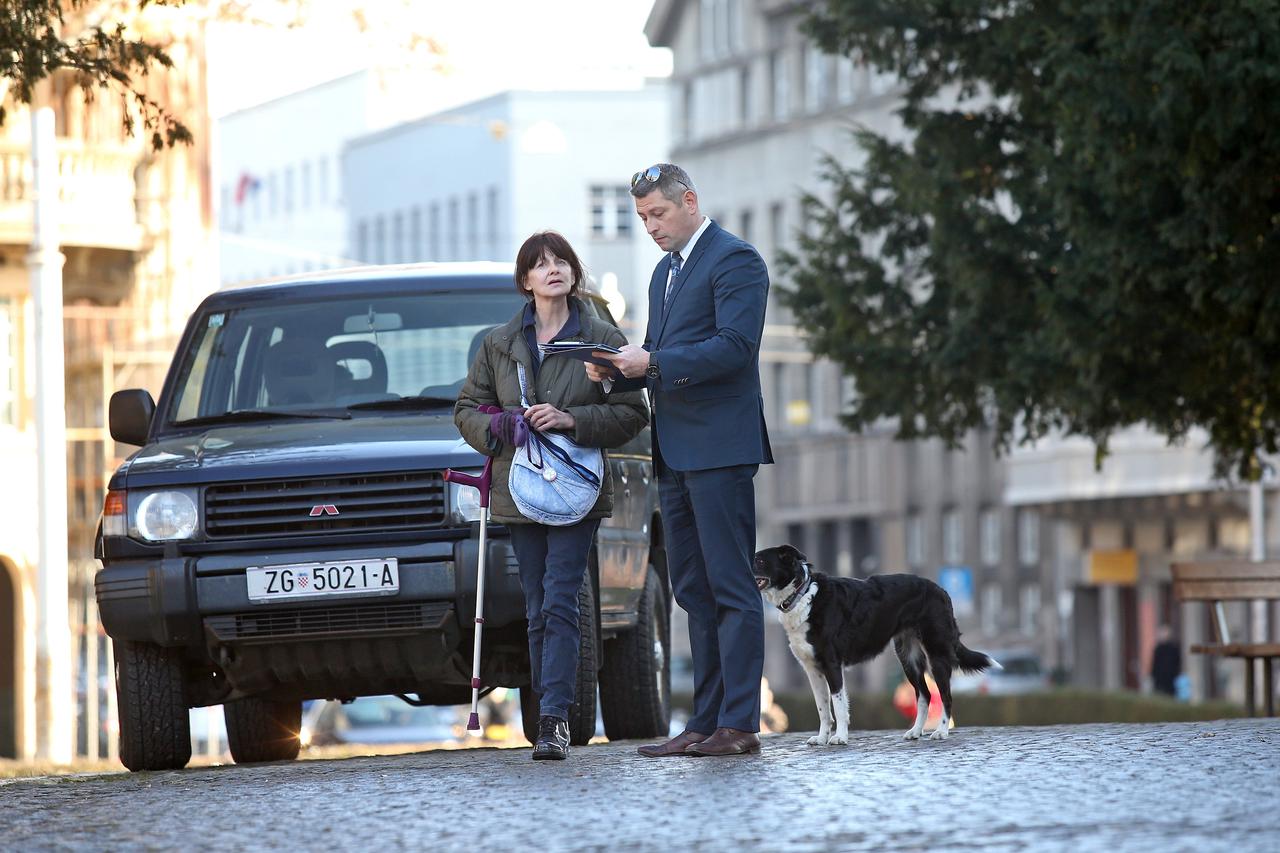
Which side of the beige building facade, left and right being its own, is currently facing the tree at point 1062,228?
front

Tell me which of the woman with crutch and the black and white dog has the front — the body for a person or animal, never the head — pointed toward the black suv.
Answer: the black and white dog

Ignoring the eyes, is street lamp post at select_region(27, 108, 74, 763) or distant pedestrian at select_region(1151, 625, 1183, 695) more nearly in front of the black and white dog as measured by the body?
the street lamp post

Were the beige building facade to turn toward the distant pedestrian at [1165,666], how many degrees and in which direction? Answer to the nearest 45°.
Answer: approximately 45° to its left

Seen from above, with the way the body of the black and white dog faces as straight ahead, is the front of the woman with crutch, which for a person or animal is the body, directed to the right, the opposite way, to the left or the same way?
to the left

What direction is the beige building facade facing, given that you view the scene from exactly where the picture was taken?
facing the viewer and to the right of the viewer

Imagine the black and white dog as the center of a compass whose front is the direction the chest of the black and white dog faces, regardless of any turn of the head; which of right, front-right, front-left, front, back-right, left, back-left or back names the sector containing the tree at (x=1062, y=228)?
right

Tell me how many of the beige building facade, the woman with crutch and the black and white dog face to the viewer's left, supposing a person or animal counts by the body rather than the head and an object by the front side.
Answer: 1

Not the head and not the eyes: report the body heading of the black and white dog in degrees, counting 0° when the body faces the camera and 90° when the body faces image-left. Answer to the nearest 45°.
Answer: approximately 90°
